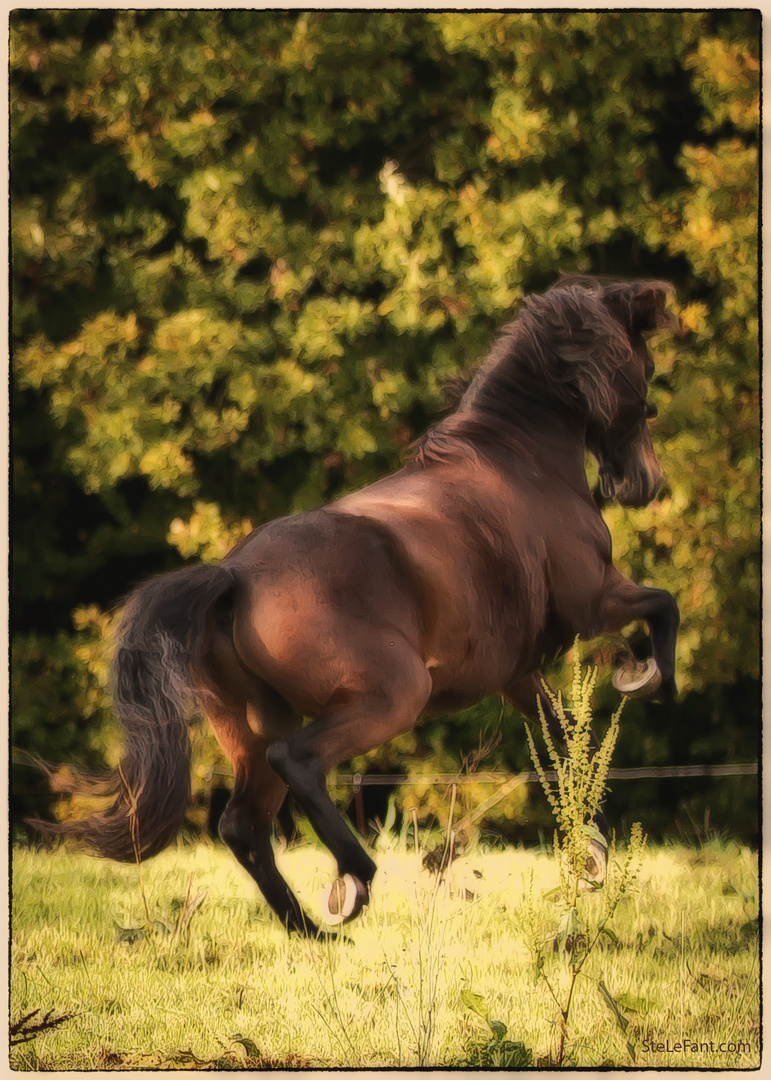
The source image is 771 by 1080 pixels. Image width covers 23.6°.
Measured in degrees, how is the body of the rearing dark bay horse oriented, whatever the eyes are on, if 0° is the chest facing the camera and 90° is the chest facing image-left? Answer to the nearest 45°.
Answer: approximately 225°

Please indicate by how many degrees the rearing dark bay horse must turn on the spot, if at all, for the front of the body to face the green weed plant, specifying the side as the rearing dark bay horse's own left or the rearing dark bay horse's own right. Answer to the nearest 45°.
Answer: approximately 90° to the rearing dark bay horse's own right
